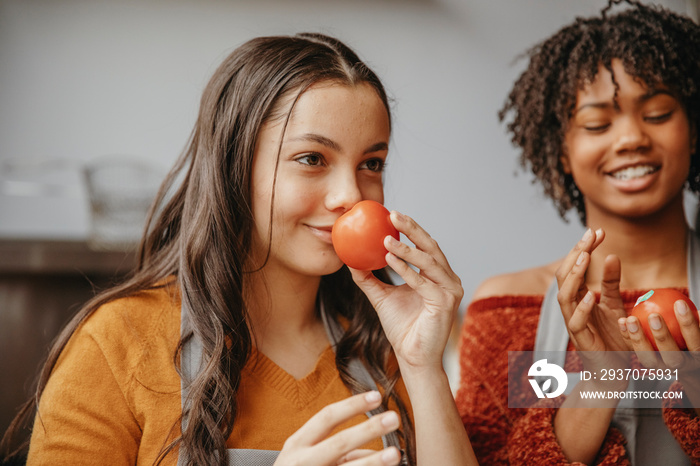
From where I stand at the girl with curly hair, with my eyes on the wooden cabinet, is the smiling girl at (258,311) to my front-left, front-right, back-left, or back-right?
front-left

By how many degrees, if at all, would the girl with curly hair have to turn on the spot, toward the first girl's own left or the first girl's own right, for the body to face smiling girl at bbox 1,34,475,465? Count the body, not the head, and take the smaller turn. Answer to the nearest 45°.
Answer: approximately 45° to the first girl's own right

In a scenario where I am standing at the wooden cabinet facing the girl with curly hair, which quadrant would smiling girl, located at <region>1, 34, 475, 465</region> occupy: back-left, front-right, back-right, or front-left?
front-right

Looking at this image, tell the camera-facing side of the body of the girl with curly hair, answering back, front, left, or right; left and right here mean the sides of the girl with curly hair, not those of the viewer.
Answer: front

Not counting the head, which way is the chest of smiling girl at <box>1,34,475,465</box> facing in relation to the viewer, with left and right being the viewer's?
facing the viewer and to the right of the viewer

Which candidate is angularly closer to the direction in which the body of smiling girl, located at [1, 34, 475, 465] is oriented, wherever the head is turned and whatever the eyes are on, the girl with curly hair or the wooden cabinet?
the girl with curly hair

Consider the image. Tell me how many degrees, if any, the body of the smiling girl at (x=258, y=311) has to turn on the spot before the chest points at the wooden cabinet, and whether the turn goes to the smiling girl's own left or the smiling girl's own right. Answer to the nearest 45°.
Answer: approximately 180°

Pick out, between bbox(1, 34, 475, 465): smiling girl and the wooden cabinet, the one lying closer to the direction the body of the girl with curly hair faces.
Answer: the smiling girl

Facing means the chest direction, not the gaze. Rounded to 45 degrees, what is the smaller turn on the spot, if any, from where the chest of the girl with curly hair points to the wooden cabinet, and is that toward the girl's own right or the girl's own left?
approximately 90° to the girl's own right

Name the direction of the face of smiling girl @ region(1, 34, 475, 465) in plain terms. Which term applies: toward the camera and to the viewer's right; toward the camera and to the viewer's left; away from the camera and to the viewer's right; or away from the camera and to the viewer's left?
toward the camera and to the viewer's right

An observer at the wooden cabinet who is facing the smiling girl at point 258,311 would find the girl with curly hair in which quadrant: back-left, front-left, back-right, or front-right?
front-left

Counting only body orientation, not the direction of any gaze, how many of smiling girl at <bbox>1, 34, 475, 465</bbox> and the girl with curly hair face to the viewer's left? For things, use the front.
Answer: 0
